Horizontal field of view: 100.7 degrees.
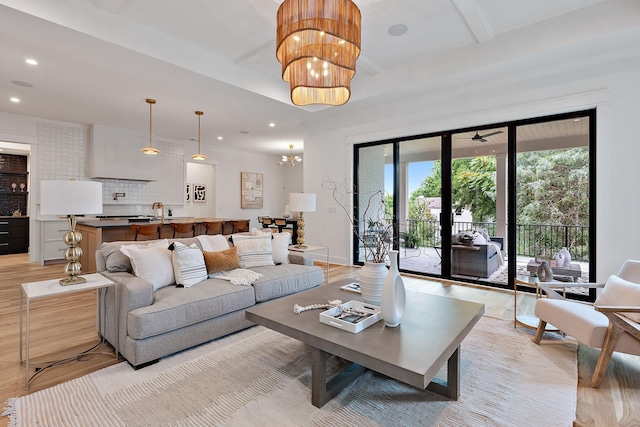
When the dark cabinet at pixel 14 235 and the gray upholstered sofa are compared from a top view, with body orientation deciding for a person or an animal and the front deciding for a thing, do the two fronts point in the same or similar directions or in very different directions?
same or similar directions

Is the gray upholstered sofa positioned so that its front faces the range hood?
no

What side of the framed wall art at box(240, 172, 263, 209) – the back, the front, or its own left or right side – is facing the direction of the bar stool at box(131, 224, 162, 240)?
right

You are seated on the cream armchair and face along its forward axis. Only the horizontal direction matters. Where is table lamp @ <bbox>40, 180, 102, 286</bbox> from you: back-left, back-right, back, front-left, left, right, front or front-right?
front

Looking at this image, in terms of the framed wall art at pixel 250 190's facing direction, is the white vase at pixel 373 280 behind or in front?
in front

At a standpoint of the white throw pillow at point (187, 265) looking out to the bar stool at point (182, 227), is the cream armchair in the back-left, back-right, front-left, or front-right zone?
back-right

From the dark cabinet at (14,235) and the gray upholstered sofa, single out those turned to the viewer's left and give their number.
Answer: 0

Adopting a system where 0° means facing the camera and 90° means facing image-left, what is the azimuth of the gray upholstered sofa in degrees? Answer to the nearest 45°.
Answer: approximately 315°

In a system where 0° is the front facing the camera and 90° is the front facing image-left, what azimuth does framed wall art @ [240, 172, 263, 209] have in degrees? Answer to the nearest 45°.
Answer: approximately 315°

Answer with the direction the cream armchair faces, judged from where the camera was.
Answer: facing the viewer and to the left of the viewer

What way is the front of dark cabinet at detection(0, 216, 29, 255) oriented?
toward the camera

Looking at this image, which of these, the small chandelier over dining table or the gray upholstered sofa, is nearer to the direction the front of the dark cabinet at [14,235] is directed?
the gray upholstered sofa

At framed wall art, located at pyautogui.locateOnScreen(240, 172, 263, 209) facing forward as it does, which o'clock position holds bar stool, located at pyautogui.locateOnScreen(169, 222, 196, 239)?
The bar stool is roughly at 2 o'clock from the framed wall art.

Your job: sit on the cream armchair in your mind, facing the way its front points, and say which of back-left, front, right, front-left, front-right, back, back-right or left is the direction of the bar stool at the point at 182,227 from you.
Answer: front-right

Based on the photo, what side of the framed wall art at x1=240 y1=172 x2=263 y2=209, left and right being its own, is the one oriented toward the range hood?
right

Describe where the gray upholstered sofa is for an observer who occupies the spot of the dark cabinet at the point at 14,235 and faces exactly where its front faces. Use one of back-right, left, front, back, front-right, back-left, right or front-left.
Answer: front

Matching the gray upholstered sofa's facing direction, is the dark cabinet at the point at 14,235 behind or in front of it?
behind

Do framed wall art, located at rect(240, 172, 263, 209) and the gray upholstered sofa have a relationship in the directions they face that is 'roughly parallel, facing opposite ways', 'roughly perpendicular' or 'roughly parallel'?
roughly parallel

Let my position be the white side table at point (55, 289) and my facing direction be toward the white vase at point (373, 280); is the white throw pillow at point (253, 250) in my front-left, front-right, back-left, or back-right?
front-left
